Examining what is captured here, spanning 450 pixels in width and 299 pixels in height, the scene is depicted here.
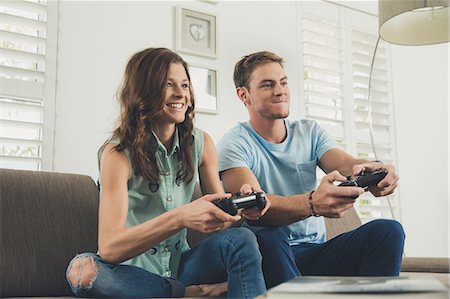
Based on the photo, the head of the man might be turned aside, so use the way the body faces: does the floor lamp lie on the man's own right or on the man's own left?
on the man's own left

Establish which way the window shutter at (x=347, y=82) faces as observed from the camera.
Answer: facing the viewer and to the right of the viewer

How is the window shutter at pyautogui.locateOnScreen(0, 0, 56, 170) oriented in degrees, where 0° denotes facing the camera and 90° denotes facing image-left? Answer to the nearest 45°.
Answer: approximately 315°

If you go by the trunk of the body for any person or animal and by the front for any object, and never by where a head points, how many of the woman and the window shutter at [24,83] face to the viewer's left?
0

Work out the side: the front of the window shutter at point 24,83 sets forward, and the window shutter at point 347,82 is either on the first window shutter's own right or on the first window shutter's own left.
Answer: on the first window shutter's own left

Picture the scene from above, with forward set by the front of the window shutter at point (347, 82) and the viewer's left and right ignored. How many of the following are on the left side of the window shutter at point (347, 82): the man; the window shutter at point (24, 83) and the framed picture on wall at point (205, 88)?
0

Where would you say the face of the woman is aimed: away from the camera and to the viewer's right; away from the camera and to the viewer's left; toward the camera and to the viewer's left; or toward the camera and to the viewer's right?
toward the camera and to the viewer's right

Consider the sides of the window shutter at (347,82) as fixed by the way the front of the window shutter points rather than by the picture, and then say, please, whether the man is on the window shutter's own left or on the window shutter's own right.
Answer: on the window shutter's own right

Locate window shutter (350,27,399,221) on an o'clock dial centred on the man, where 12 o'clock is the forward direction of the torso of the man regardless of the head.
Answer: The window shutter is roughly at 8 o'clock from the man.

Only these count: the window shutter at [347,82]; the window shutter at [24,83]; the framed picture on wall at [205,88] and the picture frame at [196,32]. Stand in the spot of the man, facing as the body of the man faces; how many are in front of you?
0

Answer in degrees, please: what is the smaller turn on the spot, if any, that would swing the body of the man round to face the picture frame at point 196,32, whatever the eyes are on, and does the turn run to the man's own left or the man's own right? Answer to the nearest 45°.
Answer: approximately 180°

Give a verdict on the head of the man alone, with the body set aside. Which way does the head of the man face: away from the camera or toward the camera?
toward the camera

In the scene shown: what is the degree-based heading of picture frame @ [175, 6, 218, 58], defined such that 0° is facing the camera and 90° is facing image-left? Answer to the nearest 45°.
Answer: approximately 315°

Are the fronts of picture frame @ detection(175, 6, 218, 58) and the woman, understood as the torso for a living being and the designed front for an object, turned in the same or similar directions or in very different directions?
same or similar directions

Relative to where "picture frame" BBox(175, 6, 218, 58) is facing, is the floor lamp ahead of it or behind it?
ahead

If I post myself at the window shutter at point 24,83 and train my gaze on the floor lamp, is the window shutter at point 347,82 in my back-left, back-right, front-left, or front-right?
front-left

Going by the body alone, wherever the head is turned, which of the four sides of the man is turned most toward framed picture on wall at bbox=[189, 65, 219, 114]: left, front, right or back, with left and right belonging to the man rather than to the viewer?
back

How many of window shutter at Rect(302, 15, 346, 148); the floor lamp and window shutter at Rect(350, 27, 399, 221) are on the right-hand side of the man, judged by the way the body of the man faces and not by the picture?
0
